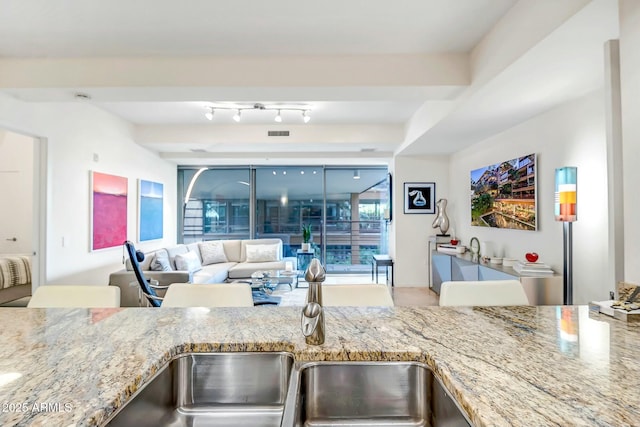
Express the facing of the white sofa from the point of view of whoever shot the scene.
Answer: facing the viewer and to the right of the viewer

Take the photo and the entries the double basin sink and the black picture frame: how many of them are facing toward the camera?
2

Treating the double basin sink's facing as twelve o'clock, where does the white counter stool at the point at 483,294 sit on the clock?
The white counter stool is roughly at 8 o'clock from the double basin sink.

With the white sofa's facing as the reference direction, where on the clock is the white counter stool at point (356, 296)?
The white counter stool is roughly at 1 o'clock from the white sofa.

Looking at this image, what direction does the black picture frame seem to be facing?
toward the camera

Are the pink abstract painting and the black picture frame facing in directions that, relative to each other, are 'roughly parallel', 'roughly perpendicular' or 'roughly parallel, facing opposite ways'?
roughly perpendicular

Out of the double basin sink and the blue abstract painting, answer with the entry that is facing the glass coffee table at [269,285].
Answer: the blue abstract painting

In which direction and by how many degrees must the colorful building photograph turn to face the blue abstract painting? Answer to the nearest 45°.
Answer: approximately 45° to its right

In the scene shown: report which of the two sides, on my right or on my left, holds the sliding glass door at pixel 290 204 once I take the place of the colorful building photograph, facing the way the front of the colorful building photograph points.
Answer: on my right

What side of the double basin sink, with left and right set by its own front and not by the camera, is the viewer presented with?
front

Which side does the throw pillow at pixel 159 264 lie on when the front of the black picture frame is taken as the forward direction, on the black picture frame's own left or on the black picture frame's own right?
on the black picture frame's own right

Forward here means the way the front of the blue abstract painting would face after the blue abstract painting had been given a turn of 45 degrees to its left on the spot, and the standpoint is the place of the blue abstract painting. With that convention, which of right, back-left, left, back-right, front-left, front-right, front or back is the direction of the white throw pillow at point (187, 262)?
front-right

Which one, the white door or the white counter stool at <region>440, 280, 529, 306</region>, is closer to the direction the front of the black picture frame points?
the white counter stool

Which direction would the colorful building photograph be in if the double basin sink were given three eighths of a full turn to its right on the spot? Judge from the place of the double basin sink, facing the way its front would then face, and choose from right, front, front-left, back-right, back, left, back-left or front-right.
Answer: right
